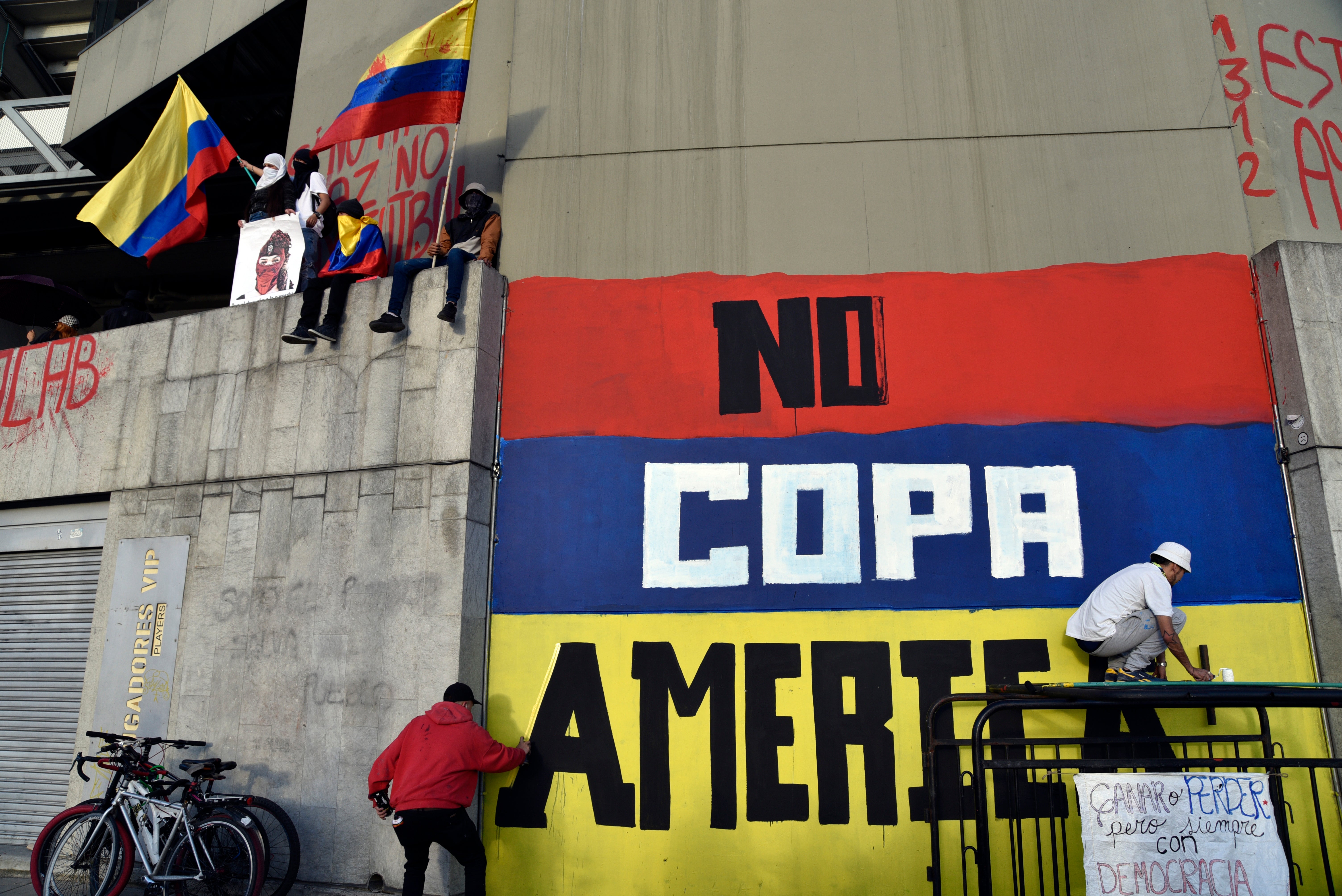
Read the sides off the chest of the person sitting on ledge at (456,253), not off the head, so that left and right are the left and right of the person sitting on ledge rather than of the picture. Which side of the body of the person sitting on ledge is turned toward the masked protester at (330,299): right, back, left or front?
right

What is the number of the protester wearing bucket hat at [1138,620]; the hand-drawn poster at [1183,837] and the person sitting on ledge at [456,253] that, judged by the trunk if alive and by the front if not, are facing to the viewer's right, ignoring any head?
1

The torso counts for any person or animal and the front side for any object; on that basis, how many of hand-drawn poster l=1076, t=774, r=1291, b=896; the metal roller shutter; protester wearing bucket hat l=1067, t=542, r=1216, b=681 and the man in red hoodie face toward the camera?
2

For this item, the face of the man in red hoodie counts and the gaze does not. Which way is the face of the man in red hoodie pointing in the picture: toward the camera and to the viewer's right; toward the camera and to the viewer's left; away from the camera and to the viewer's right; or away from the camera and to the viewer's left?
away from the camera and to the viewer's right

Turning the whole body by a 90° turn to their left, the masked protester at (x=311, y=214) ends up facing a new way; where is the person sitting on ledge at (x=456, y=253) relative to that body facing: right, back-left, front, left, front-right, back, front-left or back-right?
front

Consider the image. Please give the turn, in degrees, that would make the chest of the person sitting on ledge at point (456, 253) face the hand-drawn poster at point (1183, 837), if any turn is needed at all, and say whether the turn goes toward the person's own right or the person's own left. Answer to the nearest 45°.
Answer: approximately 90° to the person's own left

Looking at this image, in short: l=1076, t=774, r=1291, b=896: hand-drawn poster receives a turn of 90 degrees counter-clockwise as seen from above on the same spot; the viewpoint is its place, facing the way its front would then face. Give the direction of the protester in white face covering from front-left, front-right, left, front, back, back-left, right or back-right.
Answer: back

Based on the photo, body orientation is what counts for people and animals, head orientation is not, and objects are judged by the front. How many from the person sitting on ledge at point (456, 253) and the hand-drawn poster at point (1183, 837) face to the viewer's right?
0

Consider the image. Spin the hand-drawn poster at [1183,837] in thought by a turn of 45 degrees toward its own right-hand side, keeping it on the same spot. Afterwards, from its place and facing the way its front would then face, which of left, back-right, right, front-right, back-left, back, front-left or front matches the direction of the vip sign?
front-right

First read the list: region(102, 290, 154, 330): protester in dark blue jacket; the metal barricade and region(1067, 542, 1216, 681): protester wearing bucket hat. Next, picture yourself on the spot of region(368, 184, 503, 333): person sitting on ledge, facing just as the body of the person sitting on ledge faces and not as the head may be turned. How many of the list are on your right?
1

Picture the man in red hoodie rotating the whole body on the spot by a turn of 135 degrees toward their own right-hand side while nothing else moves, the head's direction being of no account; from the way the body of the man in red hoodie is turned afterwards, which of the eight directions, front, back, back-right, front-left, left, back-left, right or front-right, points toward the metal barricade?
left

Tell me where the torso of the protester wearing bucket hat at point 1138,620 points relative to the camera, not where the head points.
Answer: to the viewer's right

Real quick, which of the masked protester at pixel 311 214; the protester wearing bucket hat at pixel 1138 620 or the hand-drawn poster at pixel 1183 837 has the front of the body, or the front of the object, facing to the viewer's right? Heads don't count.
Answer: the protester wearing bucket hat
